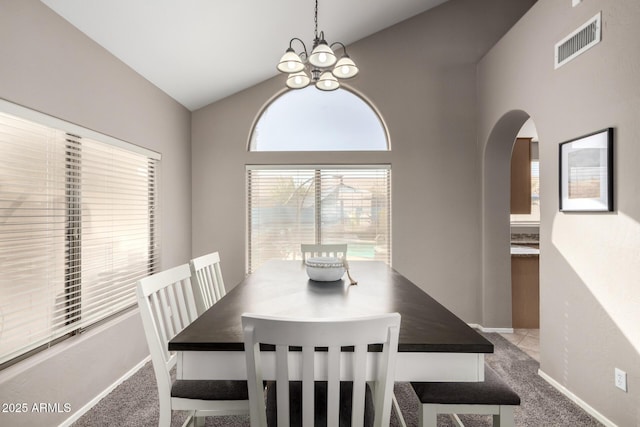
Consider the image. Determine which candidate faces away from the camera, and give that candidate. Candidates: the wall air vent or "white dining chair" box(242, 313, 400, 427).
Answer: the white dining chair

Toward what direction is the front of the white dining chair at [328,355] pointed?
away from the camera

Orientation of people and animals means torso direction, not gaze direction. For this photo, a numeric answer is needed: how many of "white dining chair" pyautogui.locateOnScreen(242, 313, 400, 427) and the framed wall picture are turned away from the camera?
1

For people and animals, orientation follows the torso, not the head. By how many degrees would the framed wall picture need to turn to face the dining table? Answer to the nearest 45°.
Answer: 0° — it already faces it

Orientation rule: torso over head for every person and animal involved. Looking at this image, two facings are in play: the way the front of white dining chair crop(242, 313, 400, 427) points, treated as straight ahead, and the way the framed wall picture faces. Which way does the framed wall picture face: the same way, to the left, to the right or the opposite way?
to the left

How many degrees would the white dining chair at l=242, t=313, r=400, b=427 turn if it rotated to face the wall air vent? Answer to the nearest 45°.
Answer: approximately 45° to its right

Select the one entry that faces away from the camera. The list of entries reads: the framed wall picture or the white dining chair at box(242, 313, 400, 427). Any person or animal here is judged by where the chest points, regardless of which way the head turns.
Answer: the white dining chair

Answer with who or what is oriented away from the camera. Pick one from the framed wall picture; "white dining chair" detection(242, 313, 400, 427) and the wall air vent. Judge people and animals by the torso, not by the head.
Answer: the white dining chair

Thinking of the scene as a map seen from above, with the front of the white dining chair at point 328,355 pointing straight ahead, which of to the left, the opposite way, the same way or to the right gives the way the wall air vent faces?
to the left

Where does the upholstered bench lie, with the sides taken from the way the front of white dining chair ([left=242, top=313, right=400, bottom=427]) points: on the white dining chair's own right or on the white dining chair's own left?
on the white dining chair's own right
